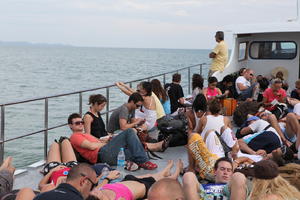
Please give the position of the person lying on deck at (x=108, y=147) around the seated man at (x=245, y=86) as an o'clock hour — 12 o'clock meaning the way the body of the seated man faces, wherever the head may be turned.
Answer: The person lying on deck is roughly at 2 o'clock from the seated man.

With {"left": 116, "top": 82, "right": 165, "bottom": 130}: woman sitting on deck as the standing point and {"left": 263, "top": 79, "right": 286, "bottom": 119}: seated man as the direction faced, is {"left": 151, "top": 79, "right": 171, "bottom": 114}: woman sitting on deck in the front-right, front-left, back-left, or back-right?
front-left

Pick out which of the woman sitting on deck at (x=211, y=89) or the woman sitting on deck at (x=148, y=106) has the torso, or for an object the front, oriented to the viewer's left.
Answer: the woman sitting on deck at (x=148, y=106)

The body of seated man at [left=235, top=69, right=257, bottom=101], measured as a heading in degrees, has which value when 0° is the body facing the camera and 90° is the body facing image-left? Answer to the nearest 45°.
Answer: approximately 315°

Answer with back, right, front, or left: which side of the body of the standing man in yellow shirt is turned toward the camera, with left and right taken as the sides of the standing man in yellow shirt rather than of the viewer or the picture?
left

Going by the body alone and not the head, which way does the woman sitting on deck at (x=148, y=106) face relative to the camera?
to the viewer's left

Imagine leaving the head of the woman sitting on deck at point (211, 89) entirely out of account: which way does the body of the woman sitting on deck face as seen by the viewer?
toward the camera

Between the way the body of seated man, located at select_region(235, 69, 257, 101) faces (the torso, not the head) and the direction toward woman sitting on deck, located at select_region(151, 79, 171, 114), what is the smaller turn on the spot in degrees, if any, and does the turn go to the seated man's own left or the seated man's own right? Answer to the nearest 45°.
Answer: approximately 90° to the seated man's own right

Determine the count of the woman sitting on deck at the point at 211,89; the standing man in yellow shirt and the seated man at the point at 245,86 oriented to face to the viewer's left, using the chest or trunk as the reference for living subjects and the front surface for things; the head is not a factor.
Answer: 1

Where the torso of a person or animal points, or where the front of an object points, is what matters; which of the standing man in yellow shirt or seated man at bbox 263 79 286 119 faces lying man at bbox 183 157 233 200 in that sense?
seated man at bbox 263 79 286 119

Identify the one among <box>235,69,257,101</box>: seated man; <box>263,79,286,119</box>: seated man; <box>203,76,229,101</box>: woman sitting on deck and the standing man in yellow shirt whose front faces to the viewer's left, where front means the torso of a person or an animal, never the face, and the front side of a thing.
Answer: the standing man in yellow shirt
